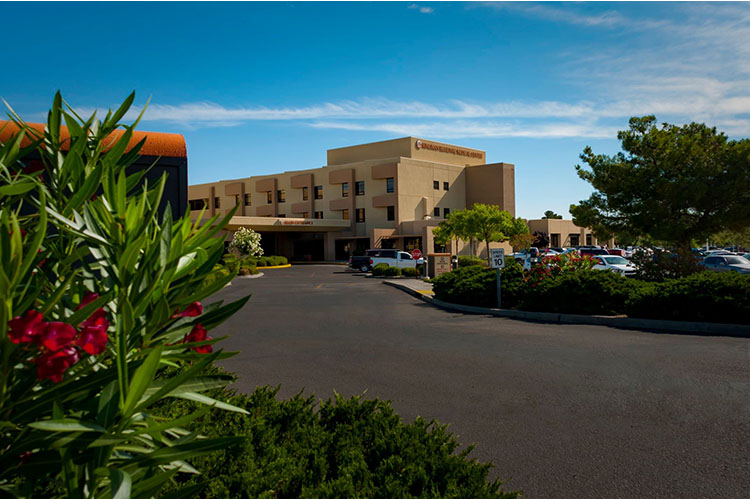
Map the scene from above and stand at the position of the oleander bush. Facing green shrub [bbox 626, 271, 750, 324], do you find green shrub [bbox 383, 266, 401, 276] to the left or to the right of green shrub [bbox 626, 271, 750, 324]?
left

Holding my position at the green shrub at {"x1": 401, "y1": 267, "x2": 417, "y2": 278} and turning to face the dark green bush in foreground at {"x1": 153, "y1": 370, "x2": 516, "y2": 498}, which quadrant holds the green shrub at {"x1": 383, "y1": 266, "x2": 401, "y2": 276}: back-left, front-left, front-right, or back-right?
back-right

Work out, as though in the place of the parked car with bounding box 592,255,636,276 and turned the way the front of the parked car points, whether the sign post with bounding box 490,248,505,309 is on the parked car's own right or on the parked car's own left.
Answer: on the parked car's own right

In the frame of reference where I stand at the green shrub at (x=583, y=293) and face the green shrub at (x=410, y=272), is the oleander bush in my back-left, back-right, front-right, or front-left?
back-left

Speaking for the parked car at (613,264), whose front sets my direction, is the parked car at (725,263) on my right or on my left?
on my left

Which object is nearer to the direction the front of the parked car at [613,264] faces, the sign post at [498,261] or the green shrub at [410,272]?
the sign post
